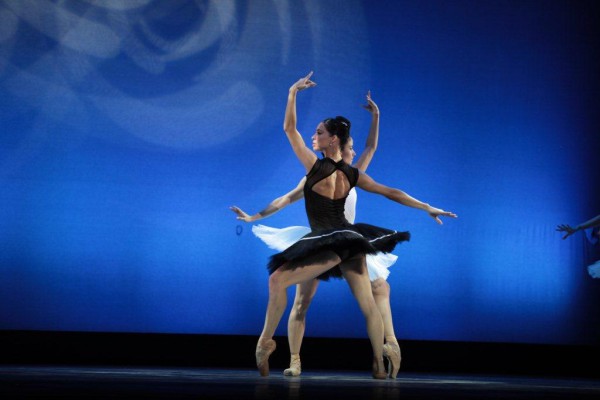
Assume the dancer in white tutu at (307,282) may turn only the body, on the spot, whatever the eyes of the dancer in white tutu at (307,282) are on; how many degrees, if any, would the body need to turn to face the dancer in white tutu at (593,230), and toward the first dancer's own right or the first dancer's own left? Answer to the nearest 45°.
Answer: approximately 135° to the first dancer's own left

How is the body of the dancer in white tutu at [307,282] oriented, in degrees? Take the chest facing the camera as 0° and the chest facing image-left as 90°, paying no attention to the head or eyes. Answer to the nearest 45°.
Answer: approximately 0°
